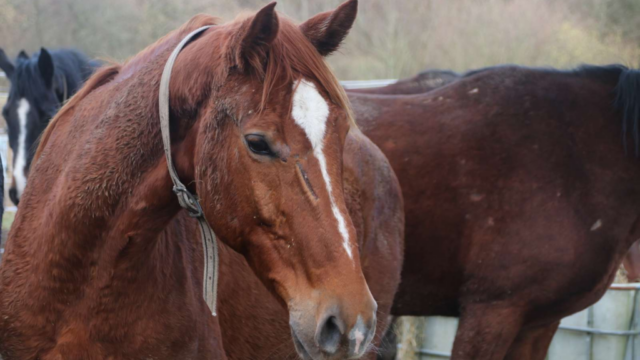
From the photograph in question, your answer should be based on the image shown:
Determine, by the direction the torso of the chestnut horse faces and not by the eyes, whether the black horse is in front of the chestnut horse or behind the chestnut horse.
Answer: behind

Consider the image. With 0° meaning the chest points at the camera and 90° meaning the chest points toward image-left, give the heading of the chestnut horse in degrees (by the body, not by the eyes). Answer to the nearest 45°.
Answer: approximately 315°

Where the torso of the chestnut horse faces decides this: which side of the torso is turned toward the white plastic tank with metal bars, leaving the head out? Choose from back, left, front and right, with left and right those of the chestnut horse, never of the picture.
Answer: left

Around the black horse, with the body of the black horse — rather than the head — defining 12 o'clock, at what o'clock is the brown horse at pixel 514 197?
The brown horse is roughly at 9 o'clock from the black horse.

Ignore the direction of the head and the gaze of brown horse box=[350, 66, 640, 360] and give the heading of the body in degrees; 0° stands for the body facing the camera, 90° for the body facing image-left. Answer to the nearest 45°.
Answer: approximately 270°

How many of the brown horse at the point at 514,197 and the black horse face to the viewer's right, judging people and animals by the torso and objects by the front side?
1

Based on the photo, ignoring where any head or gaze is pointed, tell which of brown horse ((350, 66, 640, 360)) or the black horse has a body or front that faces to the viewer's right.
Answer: the brown horse

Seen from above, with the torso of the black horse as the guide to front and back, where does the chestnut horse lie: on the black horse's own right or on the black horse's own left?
on the black horse's own left
